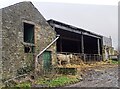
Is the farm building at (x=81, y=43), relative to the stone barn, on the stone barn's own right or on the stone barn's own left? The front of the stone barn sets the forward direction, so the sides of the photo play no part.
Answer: on the stone barn's own left

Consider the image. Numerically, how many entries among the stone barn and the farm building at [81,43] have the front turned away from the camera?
0

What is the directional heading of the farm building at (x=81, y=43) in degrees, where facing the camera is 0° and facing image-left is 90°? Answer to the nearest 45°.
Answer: approximately 315°

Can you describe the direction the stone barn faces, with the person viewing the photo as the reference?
facing the viewer and to the right of the viewer

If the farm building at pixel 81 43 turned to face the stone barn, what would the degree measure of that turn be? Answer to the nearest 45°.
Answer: approximately 45° to its right
